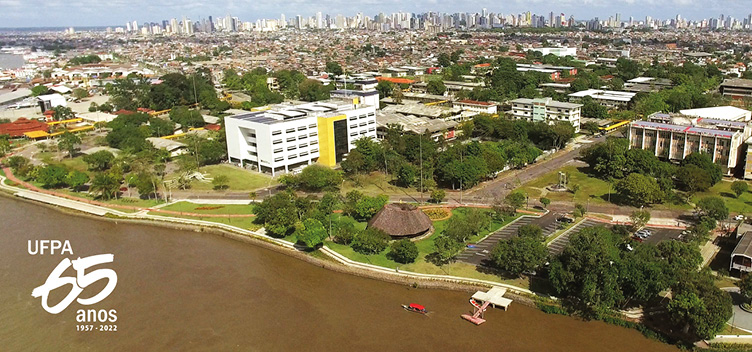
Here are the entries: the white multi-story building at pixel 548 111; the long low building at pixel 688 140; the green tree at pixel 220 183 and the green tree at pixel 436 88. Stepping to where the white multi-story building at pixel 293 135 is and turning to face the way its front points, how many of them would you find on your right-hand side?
1

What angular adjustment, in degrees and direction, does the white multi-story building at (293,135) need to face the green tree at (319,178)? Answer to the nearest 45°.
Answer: approximately 45° to its right

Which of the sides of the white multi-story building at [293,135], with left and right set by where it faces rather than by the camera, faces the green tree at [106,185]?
right

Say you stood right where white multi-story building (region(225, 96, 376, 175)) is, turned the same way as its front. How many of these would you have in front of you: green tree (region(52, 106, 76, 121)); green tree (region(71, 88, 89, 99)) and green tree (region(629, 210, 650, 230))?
1

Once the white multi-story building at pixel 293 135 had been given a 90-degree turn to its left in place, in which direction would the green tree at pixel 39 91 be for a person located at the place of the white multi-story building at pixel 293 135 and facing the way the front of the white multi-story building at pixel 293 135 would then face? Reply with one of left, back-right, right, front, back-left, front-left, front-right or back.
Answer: left

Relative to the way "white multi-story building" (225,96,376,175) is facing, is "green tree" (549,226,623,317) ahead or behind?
ahead

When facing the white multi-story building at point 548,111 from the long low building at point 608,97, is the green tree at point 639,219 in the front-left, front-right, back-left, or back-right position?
front-left

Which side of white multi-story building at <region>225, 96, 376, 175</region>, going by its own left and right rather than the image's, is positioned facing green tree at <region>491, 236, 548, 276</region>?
front

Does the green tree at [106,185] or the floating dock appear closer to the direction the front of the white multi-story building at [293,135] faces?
the floating dock

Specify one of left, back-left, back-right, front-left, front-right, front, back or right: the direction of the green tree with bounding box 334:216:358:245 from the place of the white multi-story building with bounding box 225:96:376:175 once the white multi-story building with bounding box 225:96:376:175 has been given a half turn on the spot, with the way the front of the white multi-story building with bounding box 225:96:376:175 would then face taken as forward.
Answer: back-left

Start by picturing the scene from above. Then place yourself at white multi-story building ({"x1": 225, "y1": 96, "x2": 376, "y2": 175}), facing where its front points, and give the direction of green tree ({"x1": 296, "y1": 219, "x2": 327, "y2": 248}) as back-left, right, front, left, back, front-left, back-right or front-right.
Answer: front-right
